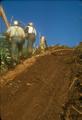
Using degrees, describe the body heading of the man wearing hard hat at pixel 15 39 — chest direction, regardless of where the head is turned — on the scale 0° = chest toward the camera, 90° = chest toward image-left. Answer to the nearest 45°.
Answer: approximately 180°

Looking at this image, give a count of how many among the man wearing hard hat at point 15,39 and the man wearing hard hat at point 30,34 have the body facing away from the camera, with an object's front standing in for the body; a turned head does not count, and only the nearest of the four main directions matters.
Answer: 2

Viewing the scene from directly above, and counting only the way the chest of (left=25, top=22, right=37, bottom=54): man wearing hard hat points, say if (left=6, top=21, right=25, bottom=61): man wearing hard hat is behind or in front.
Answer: behind

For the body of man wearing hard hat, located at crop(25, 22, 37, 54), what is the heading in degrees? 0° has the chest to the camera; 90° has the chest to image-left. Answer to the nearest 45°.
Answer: approximately 180°

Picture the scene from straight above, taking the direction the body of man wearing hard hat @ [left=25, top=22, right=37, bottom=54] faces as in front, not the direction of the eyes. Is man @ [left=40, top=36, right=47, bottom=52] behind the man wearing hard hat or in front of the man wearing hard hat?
in front

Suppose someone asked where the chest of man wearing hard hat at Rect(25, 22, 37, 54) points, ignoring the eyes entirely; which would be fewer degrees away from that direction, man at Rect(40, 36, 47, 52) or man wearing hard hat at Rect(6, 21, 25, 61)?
the man
